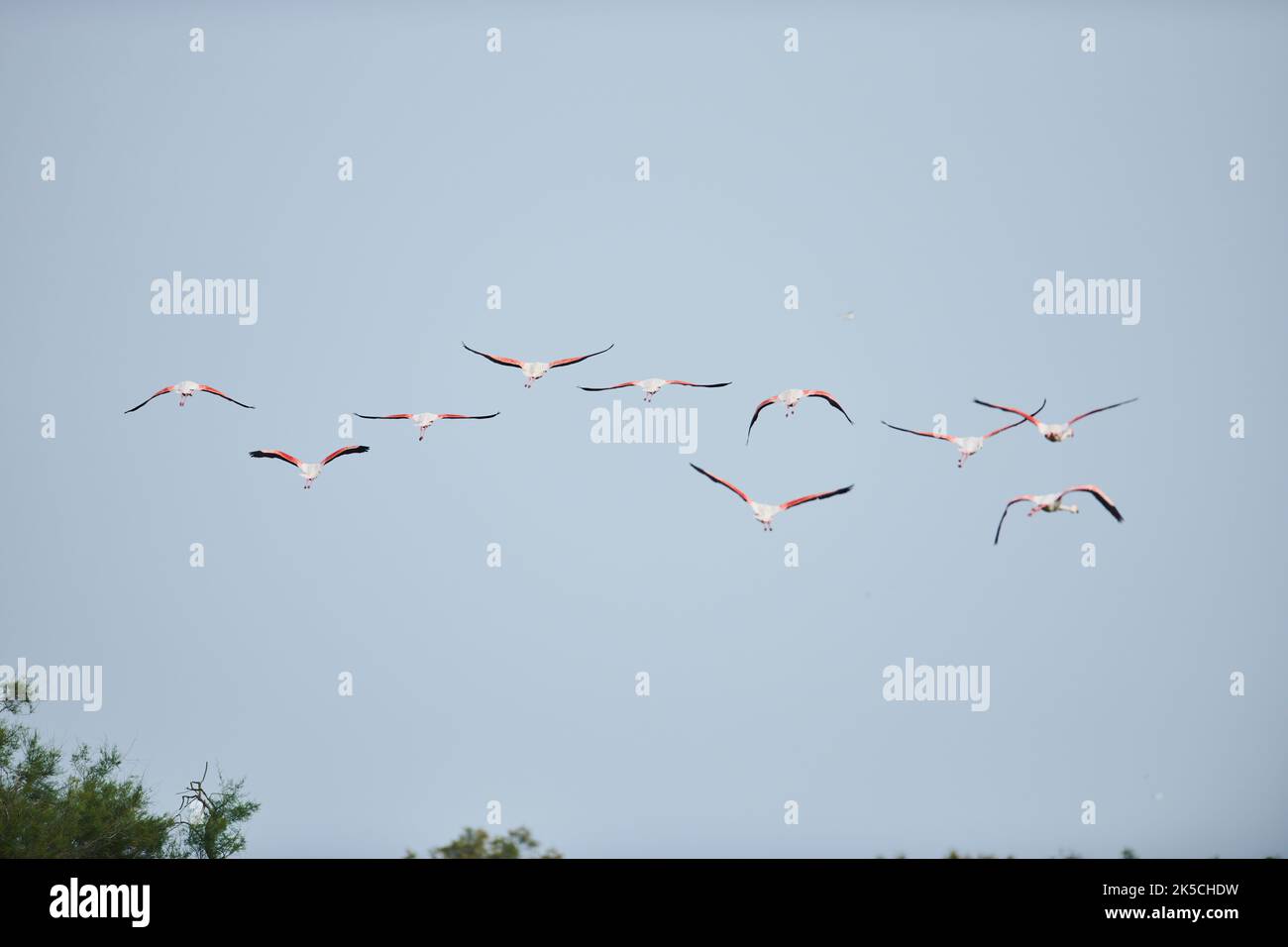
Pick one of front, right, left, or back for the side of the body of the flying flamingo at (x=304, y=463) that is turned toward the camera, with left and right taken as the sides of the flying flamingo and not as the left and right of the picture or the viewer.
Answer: back
